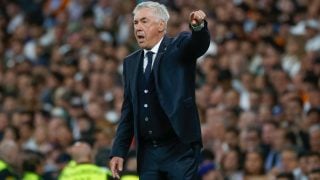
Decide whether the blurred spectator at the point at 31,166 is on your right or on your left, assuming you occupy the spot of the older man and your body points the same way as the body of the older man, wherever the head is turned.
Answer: on your right

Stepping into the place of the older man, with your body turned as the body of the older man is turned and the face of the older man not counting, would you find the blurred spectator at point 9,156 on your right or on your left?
on your right

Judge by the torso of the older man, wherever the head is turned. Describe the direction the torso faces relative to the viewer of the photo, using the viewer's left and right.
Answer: facing the viewer and to the left of the viewer

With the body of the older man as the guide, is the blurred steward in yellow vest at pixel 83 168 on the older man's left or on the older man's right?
on the older man's right
